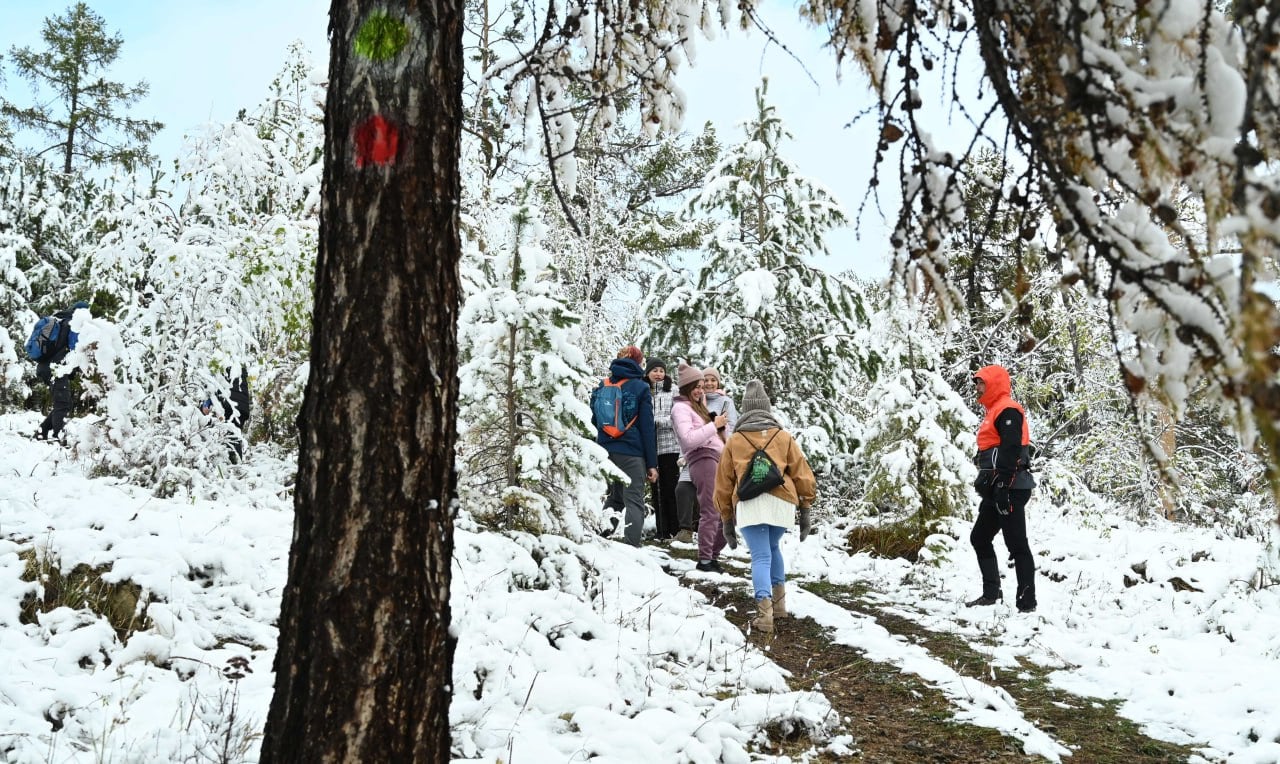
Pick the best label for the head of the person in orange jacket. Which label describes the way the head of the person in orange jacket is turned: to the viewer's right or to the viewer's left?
to the viewer's left

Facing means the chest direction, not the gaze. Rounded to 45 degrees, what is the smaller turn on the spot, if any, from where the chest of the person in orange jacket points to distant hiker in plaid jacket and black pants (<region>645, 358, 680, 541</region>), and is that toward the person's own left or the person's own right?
approximately 45° to the person's own right

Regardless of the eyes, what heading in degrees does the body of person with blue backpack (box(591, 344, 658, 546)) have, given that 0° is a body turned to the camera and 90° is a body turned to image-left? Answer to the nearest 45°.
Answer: approximately 225°

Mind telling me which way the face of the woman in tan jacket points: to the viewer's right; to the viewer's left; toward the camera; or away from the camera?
away from the camera

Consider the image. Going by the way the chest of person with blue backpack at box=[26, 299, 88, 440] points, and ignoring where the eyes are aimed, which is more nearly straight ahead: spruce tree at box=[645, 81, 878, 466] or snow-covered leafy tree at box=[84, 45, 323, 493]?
the spruce tree

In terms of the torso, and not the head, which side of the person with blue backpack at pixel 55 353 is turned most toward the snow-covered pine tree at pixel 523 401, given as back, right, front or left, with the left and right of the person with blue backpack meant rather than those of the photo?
right

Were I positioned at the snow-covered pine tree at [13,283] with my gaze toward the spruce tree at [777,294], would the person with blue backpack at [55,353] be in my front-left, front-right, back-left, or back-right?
front-right

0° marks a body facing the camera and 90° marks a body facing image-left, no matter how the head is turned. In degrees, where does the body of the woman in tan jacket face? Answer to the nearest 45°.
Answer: approximately 180°

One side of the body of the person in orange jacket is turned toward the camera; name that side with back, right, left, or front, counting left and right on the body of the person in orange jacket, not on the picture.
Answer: left

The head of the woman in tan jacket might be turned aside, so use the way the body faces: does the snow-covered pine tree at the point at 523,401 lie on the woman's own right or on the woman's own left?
on the woman's own left

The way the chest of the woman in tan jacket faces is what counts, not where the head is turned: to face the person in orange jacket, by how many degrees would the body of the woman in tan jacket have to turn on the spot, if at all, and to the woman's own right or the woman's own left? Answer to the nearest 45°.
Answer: approximately 45° to the woman's own right

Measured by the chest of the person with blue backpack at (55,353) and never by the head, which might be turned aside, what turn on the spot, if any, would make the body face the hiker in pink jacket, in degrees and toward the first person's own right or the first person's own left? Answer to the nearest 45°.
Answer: approximately 45° to the first person's own right

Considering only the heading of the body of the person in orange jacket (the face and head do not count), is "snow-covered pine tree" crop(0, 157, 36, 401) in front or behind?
in front

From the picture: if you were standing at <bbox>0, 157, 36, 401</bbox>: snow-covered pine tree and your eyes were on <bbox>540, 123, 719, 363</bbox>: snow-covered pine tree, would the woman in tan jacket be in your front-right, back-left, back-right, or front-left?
front-right
